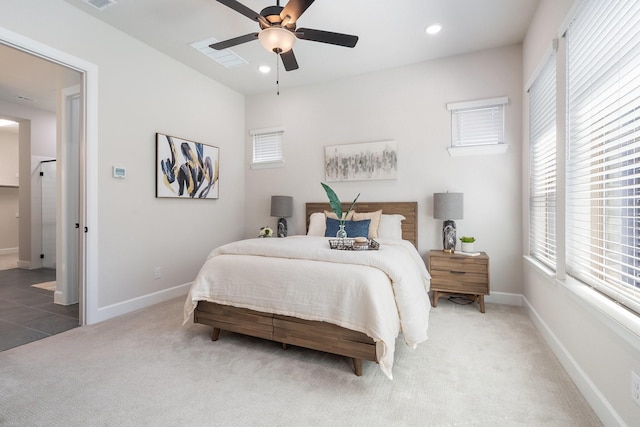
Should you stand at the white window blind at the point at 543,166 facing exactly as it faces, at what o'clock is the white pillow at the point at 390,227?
The white pillow is roughly at 12 o'clock from the white window blind.

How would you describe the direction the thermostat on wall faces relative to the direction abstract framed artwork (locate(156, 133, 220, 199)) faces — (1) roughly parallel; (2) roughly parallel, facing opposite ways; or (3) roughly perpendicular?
roughly parallel

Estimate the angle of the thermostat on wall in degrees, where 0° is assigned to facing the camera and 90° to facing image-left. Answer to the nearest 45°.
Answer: approximately 315°

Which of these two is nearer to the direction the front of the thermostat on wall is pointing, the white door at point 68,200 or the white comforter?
the white comforter

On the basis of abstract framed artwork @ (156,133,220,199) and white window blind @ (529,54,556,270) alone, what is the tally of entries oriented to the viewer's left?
1

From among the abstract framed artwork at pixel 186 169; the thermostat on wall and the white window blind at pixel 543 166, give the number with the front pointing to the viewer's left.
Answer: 1

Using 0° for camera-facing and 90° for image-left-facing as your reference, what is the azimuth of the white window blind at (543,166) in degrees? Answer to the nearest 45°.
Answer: approximately 90°

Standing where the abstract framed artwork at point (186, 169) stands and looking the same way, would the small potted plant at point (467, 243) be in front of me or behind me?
in front

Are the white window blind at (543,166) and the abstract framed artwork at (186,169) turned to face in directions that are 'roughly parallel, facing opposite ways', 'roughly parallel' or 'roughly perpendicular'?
roughly parallel, facing opposite ways

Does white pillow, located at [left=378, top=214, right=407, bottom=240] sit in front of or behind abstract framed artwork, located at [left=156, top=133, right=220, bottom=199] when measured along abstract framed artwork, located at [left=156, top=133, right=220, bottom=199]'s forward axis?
in front

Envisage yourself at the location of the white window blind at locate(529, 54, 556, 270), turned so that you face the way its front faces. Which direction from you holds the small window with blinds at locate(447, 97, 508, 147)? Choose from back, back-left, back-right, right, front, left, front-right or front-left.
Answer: front-right
